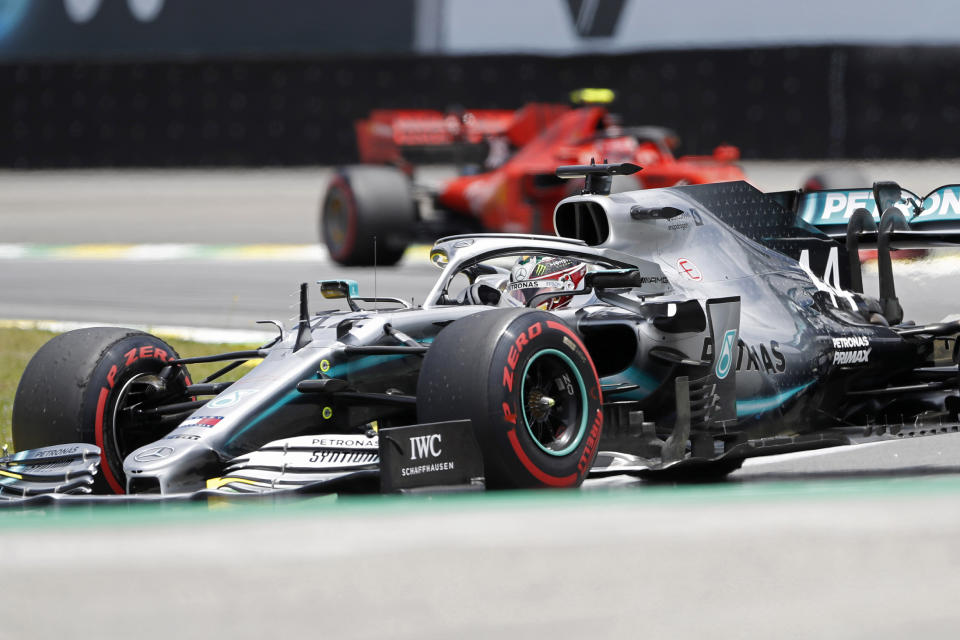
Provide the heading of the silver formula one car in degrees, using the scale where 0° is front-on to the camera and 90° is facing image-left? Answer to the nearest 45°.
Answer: approximately 45°

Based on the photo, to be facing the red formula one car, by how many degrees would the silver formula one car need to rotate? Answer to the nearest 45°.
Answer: approximately 135° to its right
